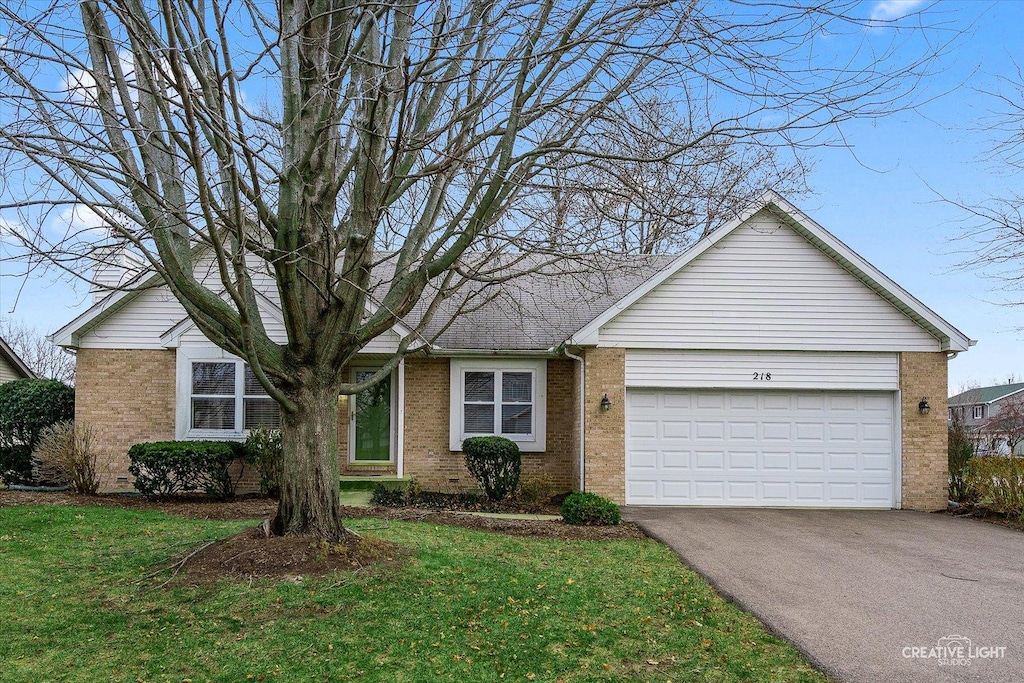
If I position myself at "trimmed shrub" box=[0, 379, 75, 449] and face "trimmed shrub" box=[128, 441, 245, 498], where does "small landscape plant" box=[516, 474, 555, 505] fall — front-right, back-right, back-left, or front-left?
front-left

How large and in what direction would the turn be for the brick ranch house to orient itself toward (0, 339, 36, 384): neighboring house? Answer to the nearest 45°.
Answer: approximately 135° to its right

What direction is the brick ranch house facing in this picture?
toward the camera

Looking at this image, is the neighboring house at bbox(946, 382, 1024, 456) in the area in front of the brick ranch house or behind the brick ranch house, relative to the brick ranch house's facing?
behind

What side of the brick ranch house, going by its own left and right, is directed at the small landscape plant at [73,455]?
right

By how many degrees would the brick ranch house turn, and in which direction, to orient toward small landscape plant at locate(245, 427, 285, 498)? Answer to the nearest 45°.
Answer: approximately 90° to its right

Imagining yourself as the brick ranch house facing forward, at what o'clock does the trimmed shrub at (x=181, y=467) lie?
The trimmed shrub is roughly at 3 o'clock from the brick ranch house.

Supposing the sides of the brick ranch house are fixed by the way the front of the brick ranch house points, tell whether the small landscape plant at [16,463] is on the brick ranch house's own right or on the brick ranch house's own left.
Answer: on the brick ranch house's own right

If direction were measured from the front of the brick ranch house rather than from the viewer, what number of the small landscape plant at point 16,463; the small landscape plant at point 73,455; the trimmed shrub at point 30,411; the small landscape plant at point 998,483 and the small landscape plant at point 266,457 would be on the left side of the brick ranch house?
1
